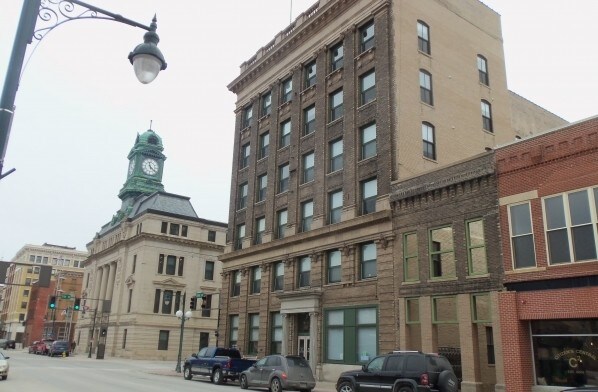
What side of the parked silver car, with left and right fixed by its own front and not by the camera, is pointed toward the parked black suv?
back

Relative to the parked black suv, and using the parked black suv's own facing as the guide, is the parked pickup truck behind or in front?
in front

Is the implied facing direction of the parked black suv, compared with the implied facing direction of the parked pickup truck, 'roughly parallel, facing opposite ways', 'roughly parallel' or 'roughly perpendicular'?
roughly parallel

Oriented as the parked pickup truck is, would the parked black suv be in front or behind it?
behind

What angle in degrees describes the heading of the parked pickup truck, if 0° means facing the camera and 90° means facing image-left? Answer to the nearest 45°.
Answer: approximately 135°

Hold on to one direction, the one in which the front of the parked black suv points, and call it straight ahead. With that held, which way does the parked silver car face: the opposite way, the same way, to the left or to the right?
the same way

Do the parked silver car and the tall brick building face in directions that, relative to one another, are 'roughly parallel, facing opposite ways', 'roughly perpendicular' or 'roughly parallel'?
roughly perpendicular

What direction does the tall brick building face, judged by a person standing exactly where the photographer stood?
facing the viewer and to the left of the viewer

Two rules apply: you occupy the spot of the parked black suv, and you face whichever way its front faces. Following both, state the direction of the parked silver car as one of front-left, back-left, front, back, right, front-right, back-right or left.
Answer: front

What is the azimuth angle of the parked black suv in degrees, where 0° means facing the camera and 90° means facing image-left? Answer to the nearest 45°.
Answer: approximately 135°

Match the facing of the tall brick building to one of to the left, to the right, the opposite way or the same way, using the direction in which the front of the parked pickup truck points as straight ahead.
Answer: to the left

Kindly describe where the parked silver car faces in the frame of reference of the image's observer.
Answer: facing away from the viewer and to the left of the viewer
